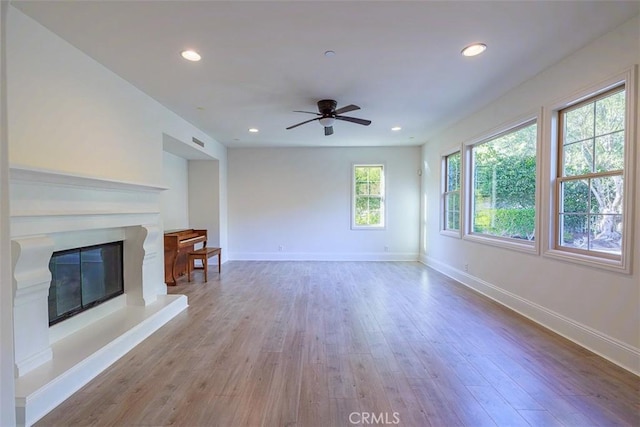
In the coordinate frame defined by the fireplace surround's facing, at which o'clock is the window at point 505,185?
The window is roughly at 11 o'clock from the fireplace surround.

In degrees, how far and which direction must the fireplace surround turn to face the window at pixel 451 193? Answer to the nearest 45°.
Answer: approximately 45° to its left

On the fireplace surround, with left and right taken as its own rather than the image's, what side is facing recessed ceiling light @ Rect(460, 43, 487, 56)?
front

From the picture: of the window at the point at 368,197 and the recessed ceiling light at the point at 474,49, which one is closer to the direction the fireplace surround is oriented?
the recessed ceiling light

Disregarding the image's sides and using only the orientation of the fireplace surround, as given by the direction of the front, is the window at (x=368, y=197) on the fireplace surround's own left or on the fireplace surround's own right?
on the fireplace surround's own left

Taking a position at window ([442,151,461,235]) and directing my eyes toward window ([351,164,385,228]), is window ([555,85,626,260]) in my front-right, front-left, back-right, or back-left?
back-left

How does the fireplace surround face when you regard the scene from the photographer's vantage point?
facing the viewer and to the right of the viewer

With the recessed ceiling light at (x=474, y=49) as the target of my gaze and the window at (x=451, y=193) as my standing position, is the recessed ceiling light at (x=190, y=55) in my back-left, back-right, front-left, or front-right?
front-right

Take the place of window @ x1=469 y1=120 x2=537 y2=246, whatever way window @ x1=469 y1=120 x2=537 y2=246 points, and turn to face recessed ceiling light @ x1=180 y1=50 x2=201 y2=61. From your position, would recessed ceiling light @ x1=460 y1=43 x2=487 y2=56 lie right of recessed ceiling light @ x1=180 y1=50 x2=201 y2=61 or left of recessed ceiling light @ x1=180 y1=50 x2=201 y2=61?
left
